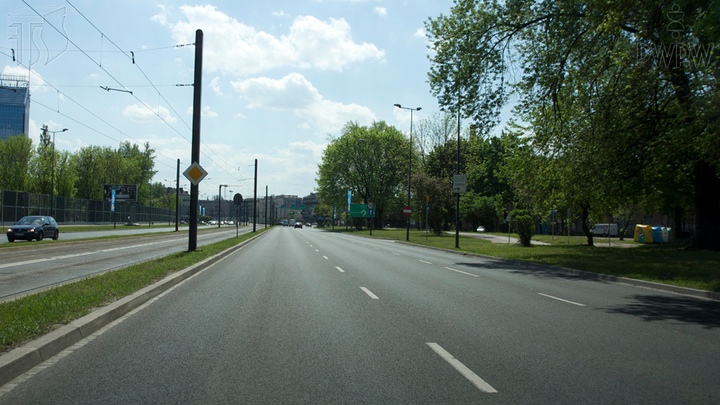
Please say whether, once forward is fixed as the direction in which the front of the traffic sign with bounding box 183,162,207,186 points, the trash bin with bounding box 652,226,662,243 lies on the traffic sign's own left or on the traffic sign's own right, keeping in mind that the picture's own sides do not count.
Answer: on the traffic sign's own left

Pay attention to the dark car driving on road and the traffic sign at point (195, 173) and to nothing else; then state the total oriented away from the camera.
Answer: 0

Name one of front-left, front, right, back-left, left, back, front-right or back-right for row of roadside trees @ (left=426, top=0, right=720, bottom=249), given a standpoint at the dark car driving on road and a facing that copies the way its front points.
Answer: left

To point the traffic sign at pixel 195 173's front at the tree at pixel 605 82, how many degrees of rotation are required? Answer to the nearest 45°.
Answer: approximately 90° to its left

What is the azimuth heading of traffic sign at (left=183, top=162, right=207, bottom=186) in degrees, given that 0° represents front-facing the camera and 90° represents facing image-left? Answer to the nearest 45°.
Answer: approximately 0°

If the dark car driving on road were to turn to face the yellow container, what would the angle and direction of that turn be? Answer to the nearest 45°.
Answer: approximately 135° to its left
